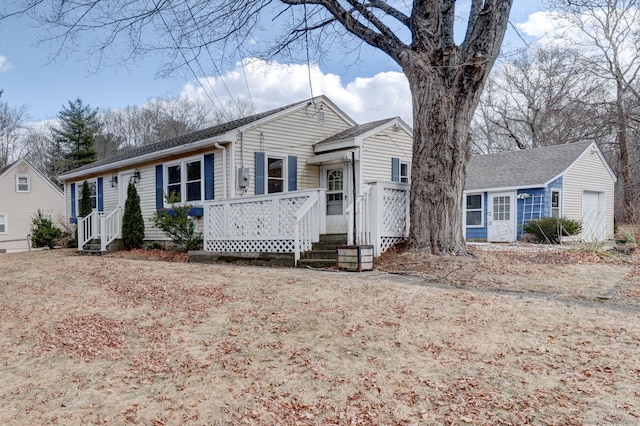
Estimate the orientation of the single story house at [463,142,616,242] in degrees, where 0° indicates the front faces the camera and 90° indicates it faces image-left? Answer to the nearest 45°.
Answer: approximately 45°

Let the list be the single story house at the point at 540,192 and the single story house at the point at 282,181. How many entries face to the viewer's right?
0

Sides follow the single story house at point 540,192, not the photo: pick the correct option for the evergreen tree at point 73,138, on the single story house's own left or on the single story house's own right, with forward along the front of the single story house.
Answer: on the single story house's own right

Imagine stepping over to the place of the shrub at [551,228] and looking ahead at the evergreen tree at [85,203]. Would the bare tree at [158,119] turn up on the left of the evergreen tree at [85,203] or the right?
right

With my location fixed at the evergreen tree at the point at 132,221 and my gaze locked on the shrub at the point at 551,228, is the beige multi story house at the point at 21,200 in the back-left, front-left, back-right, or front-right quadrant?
back-left

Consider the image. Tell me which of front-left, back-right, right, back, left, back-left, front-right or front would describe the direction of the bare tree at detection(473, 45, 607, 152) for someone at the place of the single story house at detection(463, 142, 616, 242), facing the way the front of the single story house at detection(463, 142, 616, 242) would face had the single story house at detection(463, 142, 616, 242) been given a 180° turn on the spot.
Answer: front-left

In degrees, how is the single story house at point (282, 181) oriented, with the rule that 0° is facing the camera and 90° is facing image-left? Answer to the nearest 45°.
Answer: approximately 45°

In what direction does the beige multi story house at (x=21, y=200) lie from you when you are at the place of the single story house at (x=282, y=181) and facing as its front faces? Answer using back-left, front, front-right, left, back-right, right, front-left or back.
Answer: right
